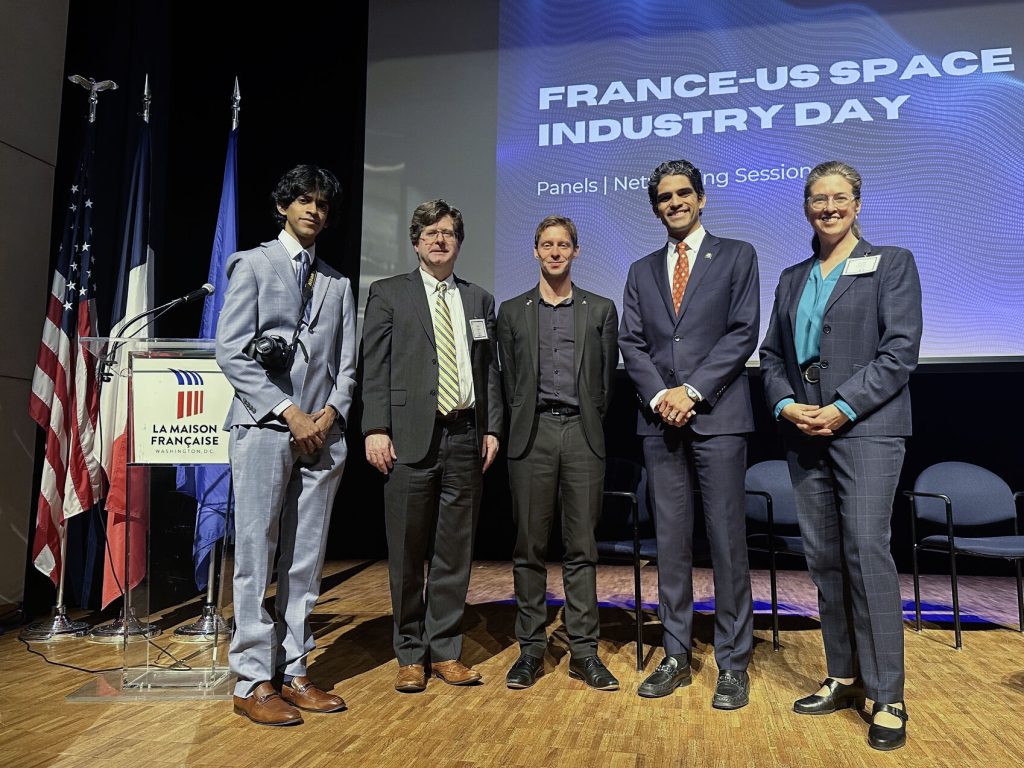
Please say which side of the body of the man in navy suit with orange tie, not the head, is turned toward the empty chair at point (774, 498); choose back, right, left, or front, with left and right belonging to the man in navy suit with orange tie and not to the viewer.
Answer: back

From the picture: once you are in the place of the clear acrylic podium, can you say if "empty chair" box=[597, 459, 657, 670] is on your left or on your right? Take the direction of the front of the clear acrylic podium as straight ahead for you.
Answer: on your left

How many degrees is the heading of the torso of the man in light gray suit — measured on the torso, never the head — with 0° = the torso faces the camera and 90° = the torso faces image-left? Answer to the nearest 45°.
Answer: approximately 315°

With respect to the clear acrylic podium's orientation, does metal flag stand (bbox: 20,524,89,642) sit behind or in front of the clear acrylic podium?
behind

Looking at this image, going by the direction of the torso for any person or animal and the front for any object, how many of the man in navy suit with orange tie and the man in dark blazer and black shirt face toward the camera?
2

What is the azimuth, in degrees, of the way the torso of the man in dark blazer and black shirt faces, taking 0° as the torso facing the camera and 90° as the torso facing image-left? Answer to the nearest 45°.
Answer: approximately 0°

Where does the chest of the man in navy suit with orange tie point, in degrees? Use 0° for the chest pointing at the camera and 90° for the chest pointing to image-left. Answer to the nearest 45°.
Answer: approximately 0°

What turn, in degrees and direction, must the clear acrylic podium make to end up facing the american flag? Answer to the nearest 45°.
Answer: approximately 180°

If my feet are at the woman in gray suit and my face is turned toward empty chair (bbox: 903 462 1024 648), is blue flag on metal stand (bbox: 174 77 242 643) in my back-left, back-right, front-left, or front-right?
back-left

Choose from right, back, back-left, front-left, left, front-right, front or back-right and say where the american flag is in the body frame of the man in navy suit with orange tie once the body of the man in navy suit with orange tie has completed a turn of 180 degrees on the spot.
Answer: left

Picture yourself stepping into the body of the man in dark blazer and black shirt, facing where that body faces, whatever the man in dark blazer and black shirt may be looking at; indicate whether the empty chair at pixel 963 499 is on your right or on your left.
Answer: on your left
